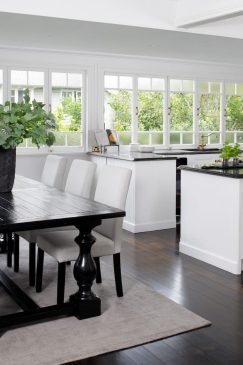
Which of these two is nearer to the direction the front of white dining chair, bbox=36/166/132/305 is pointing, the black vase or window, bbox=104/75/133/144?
the black vase

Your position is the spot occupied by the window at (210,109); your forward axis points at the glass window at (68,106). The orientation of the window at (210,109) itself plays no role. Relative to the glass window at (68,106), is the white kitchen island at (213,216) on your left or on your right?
left

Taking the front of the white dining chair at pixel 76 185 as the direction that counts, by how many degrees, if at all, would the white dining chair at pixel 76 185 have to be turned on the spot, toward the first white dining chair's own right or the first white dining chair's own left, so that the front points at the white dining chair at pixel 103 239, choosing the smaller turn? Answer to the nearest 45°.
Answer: approximately 45° to the first white dining chair's own left

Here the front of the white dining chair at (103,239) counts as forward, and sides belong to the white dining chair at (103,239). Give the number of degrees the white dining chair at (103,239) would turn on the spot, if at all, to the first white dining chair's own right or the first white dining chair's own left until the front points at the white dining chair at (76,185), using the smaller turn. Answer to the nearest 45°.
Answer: approximately 135° to the first white dining chair's own right

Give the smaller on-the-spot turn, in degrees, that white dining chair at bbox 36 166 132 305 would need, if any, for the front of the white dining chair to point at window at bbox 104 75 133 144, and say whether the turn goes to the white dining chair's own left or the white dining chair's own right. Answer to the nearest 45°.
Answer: approximately 135° to the white dining chair's own right

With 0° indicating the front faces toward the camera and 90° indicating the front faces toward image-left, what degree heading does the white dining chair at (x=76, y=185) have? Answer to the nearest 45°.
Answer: approximately 45°

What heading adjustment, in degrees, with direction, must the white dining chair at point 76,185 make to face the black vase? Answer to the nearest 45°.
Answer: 0° — it already faces it

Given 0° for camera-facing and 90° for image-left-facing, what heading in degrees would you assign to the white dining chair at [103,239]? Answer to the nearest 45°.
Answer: approximately 45°

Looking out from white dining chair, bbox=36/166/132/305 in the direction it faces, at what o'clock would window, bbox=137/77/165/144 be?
The window is roughly at 5 o'clock from the white dining chair.
